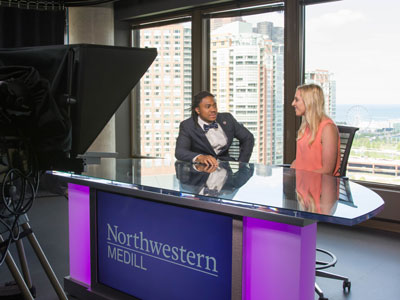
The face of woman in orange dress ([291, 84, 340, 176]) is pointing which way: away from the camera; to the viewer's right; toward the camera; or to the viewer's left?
to the viewer's left

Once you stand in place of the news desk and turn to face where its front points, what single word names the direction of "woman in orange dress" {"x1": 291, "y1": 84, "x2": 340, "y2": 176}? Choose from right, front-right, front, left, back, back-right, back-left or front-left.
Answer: back

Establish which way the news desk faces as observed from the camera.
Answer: facing the viewer and to the left of the viewer

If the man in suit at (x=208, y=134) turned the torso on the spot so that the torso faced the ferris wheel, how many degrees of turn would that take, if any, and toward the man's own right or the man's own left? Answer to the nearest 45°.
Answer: approximately 90° to the man's own left

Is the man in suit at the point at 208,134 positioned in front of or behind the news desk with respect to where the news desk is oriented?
behind

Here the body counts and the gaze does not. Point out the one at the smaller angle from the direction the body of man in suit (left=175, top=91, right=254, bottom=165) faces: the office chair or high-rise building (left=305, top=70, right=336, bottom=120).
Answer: the office chair

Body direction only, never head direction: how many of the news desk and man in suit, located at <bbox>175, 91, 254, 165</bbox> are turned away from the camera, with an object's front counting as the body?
0
